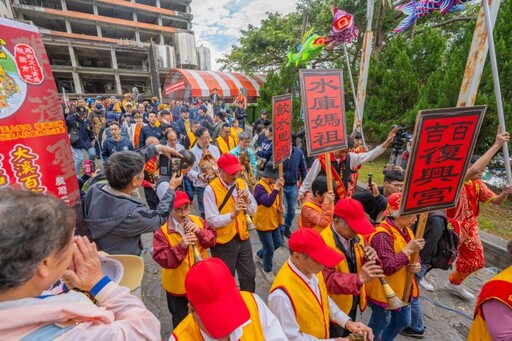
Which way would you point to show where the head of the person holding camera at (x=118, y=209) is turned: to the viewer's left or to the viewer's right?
to the viewer's right

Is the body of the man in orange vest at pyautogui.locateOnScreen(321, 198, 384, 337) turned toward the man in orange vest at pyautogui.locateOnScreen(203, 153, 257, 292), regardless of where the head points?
no

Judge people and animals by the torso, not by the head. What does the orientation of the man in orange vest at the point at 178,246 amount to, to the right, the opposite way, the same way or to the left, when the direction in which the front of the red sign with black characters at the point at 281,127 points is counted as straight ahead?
the same way

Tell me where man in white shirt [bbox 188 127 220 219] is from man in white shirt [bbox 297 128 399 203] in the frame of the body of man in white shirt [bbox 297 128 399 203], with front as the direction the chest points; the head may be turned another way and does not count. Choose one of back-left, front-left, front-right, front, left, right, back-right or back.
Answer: right

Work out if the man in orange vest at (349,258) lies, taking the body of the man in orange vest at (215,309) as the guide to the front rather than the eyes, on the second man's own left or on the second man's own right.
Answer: on the second man's own left

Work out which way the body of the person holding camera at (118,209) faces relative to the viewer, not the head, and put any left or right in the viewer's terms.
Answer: facing away from the viewer and to the right of the viewer

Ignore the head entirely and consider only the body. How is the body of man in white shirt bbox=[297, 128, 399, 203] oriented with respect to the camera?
toward the camera

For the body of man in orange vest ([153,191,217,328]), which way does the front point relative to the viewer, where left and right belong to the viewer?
facing the viewer and to the right of the viewer

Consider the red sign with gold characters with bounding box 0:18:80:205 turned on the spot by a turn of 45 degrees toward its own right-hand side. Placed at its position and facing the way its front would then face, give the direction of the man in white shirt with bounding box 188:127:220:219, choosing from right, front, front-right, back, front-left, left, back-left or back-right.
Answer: back

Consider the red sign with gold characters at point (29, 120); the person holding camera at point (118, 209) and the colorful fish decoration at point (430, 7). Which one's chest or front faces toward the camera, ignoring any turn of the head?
the red sign with gold characters

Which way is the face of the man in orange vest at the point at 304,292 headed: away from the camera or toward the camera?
toward the camera

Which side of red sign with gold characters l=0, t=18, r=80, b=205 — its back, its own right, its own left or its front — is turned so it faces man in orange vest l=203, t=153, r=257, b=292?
left
